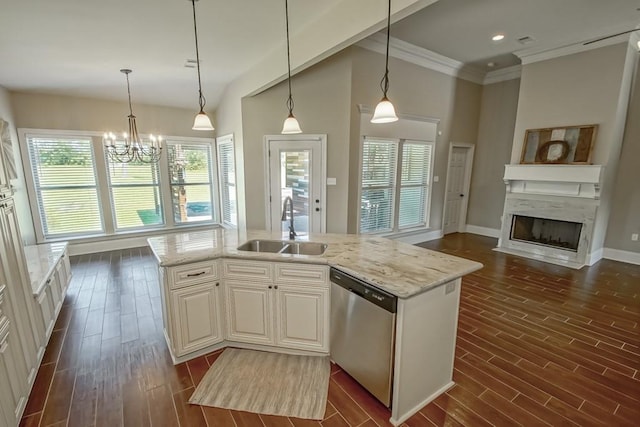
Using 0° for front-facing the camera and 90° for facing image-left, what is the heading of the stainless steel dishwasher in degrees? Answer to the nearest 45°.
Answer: approximately 45°

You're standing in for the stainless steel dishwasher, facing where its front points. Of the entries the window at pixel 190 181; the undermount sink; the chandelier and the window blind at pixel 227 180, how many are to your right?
4

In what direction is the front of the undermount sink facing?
toward the camera

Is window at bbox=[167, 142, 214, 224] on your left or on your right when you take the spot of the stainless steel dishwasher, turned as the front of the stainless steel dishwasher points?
on your right

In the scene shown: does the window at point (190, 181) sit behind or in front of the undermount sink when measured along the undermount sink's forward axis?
behind

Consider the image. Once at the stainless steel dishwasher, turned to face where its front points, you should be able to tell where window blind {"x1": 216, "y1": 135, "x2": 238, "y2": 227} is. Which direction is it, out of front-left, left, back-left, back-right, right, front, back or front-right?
right

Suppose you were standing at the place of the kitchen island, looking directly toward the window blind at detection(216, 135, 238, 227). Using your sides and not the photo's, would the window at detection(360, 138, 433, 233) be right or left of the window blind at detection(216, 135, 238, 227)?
right

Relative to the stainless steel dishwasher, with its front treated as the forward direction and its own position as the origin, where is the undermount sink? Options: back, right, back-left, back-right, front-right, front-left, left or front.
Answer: right

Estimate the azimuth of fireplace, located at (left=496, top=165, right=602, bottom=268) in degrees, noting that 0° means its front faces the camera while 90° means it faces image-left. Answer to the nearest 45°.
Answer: approximately 45°

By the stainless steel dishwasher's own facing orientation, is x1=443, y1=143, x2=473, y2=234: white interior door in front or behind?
behind

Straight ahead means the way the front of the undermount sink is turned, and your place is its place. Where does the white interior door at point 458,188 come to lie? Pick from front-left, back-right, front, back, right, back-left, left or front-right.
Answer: back-left

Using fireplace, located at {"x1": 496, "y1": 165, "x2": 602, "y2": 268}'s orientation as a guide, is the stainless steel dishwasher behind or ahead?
ahead

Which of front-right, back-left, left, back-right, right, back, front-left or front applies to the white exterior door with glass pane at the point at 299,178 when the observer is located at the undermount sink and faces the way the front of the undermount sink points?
back

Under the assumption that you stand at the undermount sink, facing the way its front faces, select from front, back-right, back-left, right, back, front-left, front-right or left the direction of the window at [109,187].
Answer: back-right

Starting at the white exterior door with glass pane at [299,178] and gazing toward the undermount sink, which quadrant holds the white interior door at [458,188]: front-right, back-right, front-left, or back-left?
back-left
